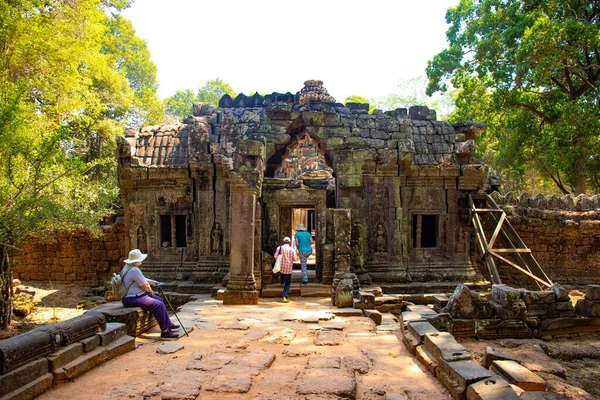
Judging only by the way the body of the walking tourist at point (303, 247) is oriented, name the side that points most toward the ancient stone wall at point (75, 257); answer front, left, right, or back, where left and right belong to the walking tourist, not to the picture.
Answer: left

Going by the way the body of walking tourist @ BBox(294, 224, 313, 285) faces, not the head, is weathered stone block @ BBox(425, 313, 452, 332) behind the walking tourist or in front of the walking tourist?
behind

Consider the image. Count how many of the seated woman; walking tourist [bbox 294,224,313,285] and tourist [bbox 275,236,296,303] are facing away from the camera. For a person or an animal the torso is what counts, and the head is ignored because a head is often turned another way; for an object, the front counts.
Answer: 2

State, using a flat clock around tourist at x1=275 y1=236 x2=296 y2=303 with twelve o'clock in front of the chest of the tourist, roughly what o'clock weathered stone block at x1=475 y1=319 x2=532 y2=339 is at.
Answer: The weathered stone block is roughly at 4 o'clock from the tourist.

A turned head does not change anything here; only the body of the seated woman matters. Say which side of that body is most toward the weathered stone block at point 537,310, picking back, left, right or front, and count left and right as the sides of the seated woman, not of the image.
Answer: front

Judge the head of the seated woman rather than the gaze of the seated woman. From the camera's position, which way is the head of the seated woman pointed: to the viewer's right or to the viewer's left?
to the viewer's right

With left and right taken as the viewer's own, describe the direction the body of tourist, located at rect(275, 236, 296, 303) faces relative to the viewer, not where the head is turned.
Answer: facing away from the viewer

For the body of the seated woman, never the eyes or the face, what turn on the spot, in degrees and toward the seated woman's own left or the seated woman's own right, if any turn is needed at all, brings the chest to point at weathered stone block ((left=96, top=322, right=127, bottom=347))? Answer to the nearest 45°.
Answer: approximately 135° to the seated woman's own right

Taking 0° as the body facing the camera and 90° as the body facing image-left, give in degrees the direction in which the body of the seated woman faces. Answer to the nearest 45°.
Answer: approximately 270°

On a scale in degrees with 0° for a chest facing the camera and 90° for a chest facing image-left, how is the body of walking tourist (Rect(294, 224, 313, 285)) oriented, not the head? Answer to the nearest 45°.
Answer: approximately 180°

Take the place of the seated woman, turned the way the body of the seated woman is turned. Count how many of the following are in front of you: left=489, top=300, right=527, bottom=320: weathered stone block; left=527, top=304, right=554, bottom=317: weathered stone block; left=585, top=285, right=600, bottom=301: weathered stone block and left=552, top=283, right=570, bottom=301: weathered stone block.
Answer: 4

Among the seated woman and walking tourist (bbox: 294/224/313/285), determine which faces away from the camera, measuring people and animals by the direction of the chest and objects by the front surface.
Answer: the walking tourist

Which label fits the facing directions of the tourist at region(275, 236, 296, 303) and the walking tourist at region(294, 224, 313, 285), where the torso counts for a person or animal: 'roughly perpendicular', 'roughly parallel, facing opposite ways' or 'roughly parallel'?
roughly parallel

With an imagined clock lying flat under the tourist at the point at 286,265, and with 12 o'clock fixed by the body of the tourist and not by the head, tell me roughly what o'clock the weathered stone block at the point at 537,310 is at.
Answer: The weathered stone block is roughly at 4 o'clock from the tourist.

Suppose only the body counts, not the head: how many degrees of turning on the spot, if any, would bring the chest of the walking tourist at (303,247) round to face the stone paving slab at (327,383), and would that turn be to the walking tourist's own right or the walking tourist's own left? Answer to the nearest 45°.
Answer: approximately 180°
